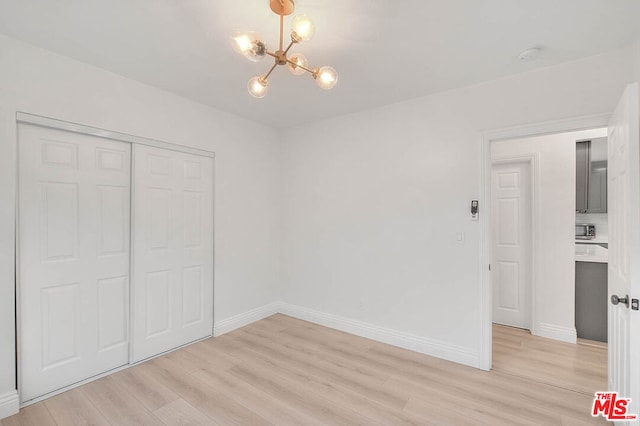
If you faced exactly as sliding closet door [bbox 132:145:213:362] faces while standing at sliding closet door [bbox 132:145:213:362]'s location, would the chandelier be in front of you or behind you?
in front

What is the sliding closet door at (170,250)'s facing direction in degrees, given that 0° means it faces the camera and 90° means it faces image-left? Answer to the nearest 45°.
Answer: approximately 315°

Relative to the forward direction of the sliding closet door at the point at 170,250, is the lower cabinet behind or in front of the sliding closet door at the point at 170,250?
in front

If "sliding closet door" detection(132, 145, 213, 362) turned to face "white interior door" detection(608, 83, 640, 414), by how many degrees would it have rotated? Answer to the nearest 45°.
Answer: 0° — it already faces it

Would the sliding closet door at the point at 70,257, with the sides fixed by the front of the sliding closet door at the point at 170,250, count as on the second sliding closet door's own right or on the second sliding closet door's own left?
on the second sliding closet door's own right

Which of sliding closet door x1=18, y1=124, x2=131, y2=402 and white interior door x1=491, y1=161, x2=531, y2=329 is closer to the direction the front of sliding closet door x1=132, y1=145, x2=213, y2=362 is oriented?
the white interior door

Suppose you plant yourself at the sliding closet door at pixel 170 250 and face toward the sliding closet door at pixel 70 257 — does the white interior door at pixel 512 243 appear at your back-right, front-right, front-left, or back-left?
back-left

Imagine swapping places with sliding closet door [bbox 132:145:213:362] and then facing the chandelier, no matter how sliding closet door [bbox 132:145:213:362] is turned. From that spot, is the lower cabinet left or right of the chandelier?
left
